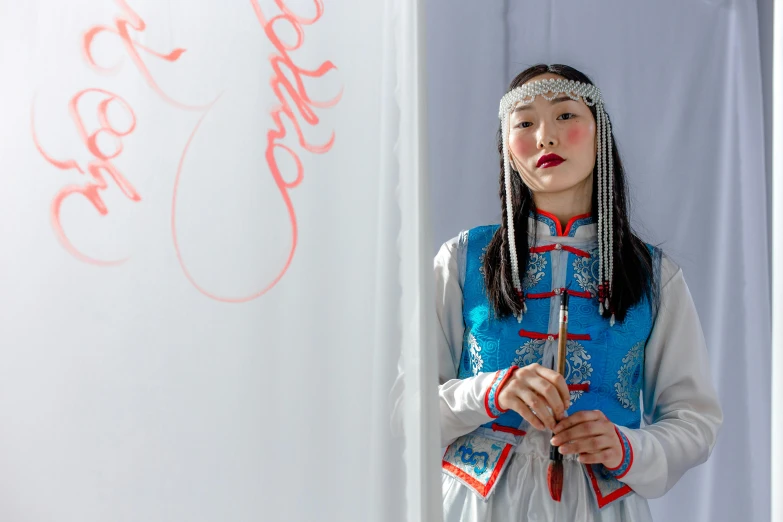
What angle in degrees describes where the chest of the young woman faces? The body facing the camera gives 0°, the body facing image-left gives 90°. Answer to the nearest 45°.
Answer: approximately 0°
